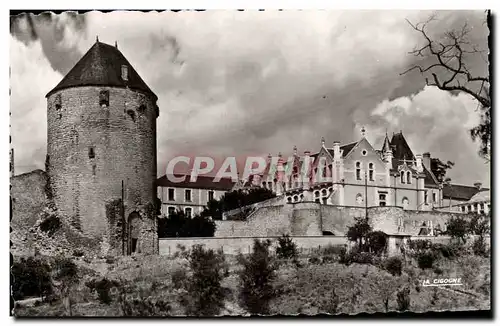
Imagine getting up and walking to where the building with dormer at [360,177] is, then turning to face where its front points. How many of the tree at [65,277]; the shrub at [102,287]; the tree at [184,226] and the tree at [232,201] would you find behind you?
0

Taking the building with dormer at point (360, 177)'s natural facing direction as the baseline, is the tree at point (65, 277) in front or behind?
in front

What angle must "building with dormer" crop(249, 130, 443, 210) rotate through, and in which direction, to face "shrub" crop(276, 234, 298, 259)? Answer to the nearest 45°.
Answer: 0° — it already faces it

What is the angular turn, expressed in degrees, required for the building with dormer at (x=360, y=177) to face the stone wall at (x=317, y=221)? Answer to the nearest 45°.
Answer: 0° — it already faces it

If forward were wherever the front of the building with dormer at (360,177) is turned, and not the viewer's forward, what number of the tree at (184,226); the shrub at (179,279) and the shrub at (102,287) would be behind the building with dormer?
0

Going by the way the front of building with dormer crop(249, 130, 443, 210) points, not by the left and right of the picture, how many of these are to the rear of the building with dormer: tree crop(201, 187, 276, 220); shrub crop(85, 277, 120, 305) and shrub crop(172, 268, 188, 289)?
0
